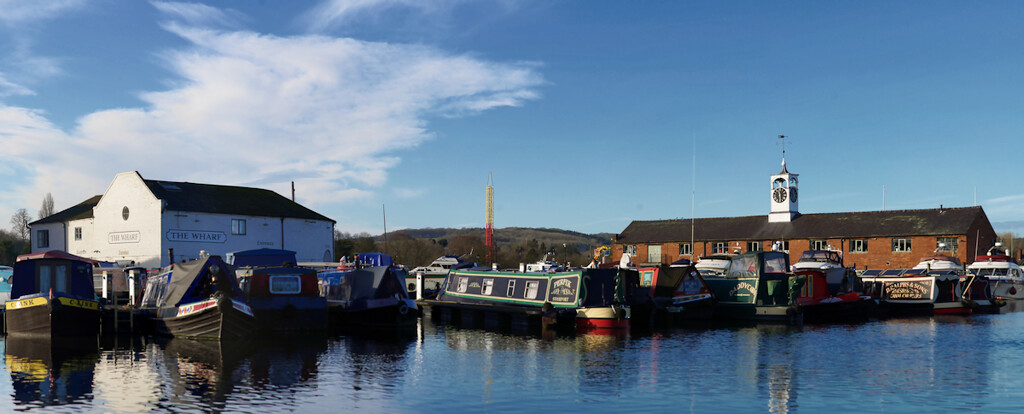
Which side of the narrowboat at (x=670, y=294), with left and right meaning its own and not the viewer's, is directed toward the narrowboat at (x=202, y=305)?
right

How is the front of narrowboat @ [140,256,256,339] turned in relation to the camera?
facing the viewer and to the right of the viewer

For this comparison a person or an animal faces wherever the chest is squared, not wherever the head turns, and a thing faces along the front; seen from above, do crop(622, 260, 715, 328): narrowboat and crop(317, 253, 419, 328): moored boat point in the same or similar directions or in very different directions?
same or similar directions

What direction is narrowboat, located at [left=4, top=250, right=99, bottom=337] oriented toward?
toward the camera

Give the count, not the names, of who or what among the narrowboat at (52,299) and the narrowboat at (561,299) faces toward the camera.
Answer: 1

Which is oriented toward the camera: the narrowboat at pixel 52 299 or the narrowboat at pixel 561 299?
the narrowboat at pixel 52 299

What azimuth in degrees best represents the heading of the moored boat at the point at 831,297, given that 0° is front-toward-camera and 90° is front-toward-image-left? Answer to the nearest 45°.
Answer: approximately 315°

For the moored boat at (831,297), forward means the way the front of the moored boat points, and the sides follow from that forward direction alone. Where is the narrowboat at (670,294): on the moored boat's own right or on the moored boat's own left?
on the moored boat's own right

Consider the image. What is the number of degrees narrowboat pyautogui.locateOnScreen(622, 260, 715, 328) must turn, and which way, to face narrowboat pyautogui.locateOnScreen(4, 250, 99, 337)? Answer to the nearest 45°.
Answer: approximately 90° to its right

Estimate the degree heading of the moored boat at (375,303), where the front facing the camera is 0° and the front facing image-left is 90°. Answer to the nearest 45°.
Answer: approximately 315°
